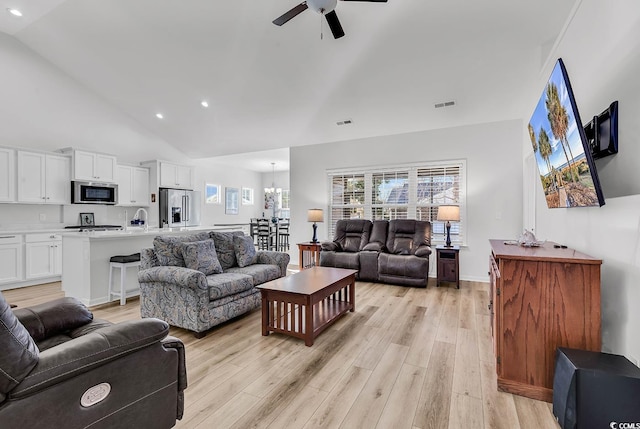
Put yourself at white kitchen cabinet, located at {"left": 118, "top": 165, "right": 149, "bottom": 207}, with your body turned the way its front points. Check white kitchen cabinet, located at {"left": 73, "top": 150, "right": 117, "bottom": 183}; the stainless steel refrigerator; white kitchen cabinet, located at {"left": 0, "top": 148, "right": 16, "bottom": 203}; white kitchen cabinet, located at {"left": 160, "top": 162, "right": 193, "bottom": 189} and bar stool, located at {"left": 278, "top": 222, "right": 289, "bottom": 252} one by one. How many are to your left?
3

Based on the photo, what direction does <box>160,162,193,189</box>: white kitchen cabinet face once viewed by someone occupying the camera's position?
facing the viewer and to the right of the viewer

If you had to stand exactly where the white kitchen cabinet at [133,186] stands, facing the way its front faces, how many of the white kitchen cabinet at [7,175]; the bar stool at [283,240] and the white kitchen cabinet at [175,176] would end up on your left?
2

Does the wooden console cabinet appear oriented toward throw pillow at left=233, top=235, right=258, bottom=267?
yes

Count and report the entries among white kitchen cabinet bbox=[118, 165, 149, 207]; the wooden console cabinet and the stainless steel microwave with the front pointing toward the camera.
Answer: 2

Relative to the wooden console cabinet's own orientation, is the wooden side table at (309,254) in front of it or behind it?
in front

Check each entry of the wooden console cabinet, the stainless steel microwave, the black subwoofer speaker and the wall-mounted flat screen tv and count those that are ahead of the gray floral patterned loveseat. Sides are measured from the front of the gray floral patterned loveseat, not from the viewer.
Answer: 3

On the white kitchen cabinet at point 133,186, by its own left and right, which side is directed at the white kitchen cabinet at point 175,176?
left

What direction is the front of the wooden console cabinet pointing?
to the viewer's left

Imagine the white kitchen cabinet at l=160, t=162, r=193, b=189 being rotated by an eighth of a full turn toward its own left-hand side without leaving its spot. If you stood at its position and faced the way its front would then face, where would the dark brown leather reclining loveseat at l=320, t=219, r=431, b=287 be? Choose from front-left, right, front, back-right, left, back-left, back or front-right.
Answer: front-right

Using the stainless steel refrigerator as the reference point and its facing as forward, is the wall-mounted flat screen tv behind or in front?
in front
